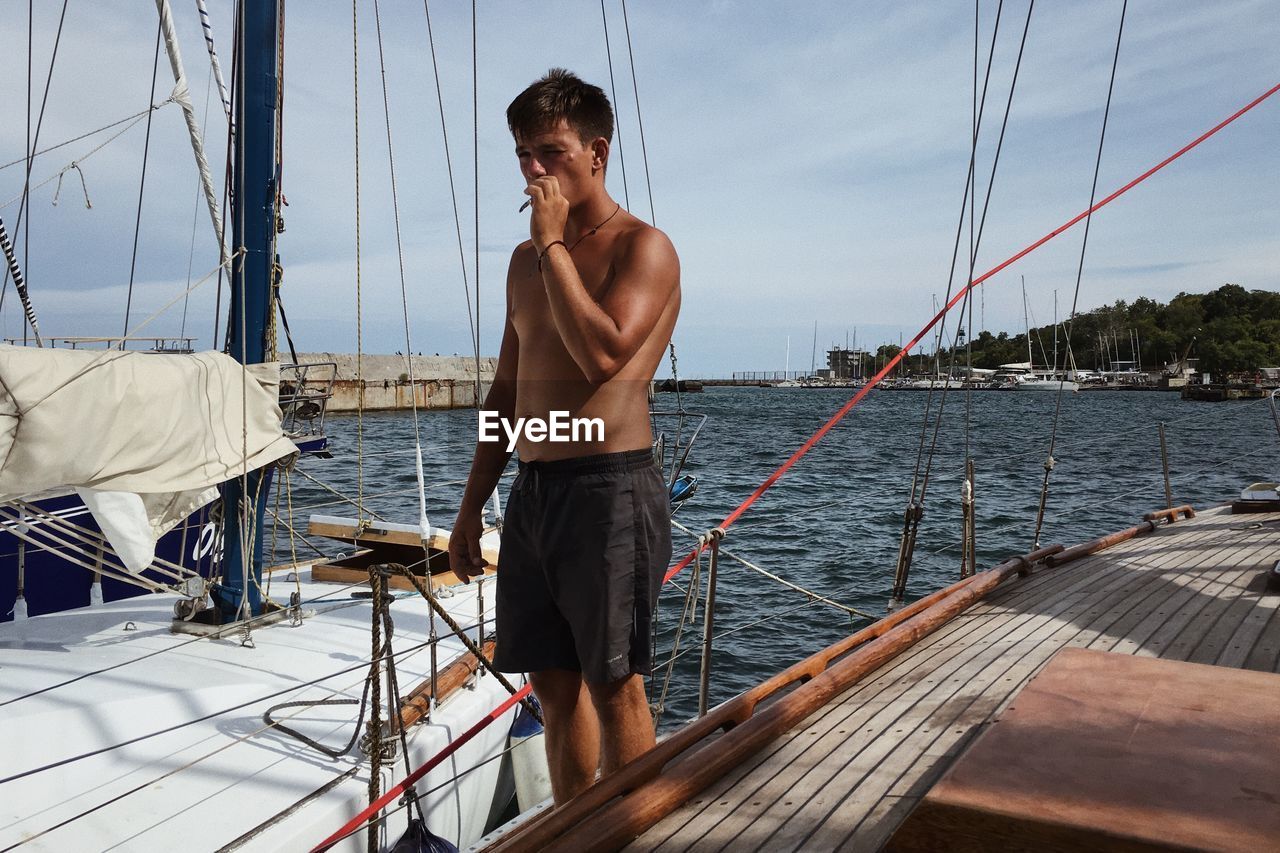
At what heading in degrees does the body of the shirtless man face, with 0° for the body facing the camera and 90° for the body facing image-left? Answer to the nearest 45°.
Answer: approximately 45°

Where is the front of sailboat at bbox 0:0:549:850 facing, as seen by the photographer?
facing away from the viewer and to the right of the viewer

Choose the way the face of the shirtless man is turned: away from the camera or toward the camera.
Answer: toward the camera
